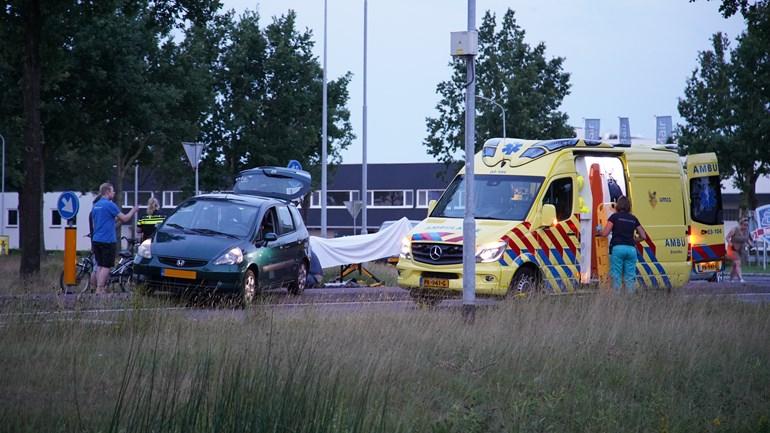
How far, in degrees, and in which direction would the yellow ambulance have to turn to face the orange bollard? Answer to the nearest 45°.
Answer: approximately 45° to its right

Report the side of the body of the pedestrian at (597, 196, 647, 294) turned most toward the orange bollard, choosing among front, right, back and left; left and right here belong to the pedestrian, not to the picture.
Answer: left

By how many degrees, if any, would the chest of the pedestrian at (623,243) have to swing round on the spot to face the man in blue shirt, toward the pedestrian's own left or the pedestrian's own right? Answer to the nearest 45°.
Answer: approximately 90° to the pedestrian's own left

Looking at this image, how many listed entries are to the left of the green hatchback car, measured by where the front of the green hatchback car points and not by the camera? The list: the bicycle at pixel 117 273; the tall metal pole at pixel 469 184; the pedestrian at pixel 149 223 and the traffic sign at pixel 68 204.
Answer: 1

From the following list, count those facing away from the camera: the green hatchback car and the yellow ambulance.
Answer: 0

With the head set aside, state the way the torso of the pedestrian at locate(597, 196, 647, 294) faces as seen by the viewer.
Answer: away from the camera

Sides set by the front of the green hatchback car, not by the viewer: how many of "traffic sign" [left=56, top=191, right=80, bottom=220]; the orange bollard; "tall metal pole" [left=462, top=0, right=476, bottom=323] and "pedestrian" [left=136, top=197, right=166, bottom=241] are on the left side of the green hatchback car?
1

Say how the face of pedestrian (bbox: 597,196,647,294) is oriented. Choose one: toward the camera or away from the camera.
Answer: away from the camera

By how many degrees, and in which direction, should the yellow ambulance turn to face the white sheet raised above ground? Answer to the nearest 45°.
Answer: approximately 90° to its right

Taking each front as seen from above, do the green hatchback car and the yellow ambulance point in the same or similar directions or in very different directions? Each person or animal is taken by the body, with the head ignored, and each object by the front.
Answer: same or similar directions

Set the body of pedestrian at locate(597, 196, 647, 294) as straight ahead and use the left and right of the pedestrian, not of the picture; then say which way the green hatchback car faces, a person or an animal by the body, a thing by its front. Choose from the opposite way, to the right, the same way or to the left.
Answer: the opposite way

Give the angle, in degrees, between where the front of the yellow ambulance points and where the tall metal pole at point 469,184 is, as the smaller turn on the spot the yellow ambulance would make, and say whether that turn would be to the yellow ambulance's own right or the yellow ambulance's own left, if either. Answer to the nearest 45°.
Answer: approximately 45° to the yellow ambulance's own left

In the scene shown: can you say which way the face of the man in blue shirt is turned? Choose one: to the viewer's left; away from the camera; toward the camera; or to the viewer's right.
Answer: to the viewer's right

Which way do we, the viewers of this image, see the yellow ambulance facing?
facing the viewer and to the left of the viewer

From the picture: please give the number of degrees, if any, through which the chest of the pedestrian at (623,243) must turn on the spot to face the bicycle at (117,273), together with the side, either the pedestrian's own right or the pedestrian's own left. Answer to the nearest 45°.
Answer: approximately 90° to the pedestrian's own left

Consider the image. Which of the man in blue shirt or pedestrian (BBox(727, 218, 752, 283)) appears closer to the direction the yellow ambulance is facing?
the man in blue shirt

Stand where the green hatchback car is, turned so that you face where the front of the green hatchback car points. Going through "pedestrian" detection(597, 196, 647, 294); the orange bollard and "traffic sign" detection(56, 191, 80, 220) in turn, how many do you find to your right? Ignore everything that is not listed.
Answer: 2

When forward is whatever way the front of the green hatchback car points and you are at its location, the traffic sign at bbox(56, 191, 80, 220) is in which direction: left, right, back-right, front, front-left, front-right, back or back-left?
right
